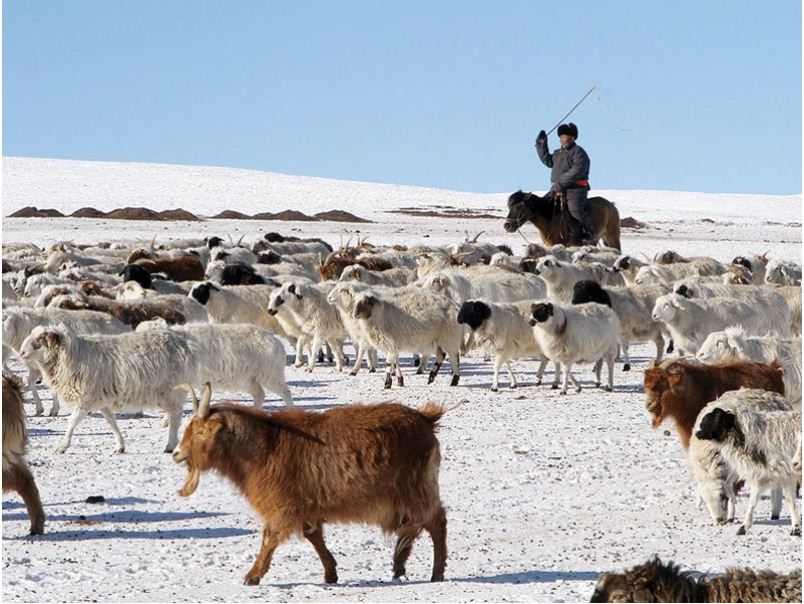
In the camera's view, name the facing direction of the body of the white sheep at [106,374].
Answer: to the viewer's left

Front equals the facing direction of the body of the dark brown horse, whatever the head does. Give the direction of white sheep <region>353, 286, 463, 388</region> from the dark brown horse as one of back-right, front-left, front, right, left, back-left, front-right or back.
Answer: left

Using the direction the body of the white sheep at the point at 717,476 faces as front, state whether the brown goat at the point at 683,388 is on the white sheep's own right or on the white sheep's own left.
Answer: on the white sheep's own right

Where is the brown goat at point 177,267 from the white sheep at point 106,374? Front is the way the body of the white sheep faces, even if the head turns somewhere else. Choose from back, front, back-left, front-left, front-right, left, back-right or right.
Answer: right

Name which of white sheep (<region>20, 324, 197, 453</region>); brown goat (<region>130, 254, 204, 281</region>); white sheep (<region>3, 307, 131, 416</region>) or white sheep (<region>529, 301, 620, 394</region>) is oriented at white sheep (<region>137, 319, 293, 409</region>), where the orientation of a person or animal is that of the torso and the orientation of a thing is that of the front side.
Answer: white sheep (<region>529, 301, 620, 394</region>)

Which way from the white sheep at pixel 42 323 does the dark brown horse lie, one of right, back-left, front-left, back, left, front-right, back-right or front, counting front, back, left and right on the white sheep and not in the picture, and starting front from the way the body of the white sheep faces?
back-right

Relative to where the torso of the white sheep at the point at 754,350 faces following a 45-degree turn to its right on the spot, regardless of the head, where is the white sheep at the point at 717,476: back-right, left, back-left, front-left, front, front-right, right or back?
back-left

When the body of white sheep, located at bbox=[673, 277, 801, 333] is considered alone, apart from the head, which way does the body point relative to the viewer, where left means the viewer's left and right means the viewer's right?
facing to the left of the viewer

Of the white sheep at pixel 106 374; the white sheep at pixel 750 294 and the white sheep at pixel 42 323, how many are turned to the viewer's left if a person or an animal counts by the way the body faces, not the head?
3

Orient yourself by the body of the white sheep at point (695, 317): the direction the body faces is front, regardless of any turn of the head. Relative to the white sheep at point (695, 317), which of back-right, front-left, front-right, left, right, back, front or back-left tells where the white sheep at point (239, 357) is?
front-left

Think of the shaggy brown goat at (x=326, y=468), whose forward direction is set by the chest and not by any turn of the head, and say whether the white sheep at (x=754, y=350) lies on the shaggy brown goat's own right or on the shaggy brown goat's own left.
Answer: on the shaggy brown goat's own right

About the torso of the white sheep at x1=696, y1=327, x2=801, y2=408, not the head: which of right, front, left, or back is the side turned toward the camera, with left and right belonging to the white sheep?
left

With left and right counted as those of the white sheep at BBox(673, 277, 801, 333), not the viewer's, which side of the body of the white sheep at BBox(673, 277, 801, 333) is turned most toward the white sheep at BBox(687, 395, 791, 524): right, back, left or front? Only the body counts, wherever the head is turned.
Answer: left

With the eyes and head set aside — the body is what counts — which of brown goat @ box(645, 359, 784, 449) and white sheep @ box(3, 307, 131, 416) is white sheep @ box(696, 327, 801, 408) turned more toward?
the white sheep

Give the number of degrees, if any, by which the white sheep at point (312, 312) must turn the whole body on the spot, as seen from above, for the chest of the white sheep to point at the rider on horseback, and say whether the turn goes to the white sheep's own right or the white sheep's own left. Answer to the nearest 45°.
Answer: approximately 180°

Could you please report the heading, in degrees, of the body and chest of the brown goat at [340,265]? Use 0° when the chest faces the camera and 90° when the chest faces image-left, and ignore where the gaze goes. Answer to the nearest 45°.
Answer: approximately 90°

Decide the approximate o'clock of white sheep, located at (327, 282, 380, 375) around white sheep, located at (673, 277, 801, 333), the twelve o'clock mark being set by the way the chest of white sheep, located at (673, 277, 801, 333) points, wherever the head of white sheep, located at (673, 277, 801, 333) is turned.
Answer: white sheep, located at (327, 282, 380, 375) is roughly at 11 o'clock from white sheep, located at (673, 277, 801, 333).
